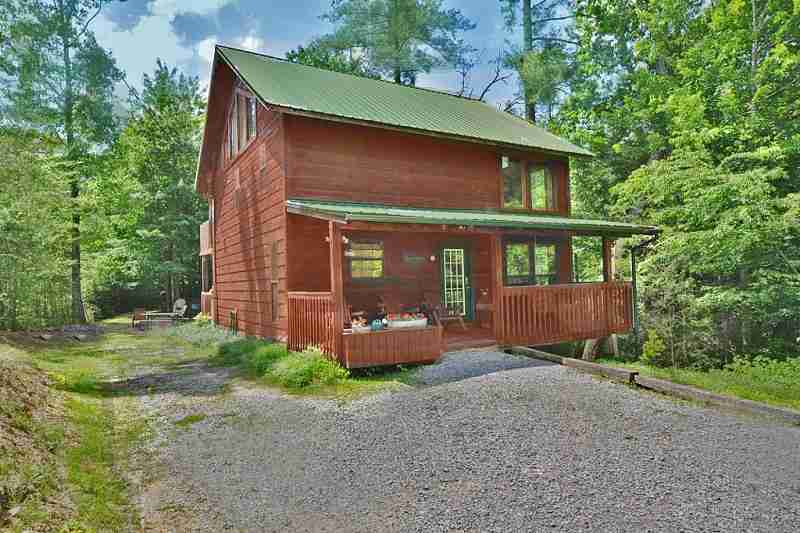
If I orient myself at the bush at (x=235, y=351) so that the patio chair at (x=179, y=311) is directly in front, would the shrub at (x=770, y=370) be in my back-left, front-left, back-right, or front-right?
back-right

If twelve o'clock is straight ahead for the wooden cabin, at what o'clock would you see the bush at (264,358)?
The bush is roughly at 3 o'clock from the wooden cabin.

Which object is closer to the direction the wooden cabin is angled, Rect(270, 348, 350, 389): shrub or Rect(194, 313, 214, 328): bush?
the shrub

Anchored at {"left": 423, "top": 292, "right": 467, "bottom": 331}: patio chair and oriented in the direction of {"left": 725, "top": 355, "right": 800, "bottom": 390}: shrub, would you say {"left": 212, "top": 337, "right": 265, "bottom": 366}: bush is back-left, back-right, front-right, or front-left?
back-right

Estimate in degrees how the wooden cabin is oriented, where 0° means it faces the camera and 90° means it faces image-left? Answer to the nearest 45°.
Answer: approximately 315°

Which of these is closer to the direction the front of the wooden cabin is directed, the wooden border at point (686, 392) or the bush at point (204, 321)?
the wooden border

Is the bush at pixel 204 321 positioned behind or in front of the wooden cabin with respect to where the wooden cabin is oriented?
behind

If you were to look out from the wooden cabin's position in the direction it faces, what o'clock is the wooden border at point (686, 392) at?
The wooden border is roughly at 12 o'clock from the wooden cabin.

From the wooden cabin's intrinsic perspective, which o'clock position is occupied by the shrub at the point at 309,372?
The shrub is roughly at 2 o'clock from the wooden cabin.

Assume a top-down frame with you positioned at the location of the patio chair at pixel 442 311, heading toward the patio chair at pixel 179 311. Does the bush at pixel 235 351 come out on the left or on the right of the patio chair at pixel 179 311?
left

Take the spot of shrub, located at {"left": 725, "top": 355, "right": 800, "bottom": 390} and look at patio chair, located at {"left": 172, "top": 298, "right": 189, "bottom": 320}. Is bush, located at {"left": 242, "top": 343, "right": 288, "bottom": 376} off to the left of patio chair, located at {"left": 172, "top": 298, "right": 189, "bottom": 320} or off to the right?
left
